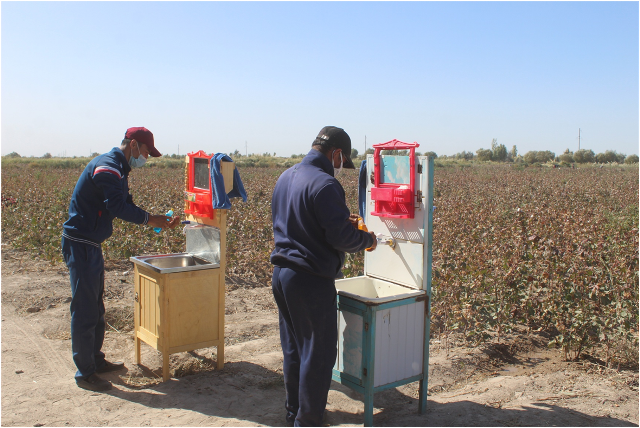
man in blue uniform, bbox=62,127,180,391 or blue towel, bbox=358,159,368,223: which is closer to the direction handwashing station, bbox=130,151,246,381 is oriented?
the man in blue uniform

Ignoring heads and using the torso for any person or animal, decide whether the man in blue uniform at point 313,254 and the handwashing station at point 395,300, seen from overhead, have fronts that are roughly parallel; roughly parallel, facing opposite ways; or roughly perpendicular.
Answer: roughly parallel, facing opposite ways

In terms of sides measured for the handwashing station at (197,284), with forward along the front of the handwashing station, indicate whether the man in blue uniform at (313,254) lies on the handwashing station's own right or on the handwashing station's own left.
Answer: on the handwashing station's own left

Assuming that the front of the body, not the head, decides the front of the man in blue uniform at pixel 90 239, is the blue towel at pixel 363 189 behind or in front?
in front

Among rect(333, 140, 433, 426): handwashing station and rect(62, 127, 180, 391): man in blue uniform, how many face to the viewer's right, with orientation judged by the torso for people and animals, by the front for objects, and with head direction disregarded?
1

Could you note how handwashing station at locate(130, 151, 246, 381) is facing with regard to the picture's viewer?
facing the viewer and to the left of the viewer

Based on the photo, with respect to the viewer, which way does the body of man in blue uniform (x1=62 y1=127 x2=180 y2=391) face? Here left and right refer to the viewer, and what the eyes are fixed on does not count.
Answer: facing to the right of the viewer

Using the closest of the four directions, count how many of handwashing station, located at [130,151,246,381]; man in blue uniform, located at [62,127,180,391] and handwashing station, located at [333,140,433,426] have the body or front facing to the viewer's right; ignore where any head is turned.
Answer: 1

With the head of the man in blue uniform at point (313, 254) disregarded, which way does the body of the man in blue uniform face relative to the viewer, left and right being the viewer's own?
facing away from the viewer and to the right of the viewer

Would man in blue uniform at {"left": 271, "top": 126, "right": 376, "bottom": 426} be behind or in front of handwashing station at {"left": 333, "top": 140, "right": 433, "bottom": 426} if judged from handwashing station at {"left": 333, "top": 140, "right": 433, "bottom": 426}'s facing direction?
in front

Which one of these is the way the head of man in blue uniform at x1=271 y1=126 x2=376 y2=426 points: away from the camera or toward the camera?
away from the camera

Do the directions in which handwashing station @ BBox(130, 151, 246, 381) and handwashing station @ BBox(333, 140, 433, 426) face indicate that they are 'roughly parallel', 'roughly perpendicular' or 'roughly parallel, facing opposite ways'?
roughly parallel

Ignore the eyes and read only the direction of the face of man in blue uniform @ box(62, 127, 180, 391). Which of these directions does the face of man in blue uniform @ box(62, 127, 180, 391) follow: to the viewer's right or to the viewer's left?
to the viewer's right
